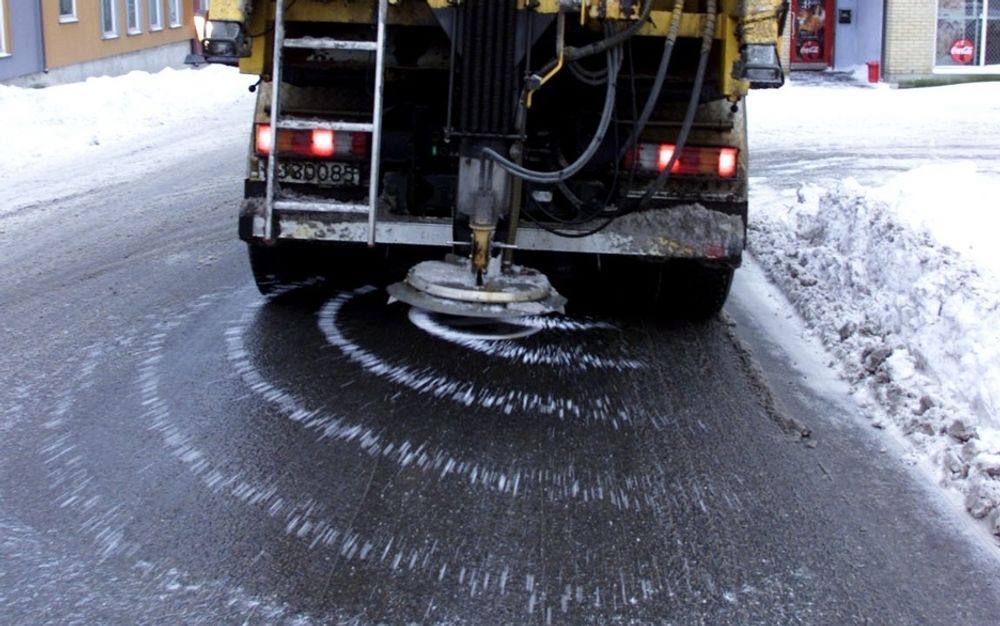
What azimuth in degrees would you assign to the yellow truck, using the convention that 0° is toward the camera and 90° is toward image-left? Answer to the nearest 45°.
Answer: approximately 180°

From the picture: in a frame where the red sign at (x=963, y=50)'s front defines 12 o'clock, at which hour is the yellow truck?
The yellow truck is roughly at 12 o'clock from the red sign.

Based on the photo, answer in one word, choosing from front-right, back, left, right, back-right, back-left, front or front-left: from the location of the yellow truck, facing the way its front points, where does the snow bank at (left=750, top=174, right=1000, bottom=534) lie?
right

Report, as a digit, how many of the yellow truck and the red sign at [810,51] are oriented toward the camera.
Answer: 1

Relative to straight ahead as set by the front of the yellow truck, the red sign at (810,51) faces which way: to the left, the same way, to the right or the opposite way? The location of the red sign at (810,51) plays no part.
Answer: the opposite way

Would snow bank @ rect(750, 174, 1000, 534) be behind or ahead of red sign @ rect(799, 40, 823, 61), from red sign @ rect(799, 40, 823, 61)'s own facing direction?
ahead

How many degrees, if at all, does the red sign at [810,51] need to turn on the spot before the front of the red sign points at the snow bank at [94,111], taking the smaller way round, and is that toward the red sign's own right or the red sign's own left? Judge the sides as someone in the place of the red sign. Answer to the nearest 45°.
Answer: approximately 45° to the red sign's own right

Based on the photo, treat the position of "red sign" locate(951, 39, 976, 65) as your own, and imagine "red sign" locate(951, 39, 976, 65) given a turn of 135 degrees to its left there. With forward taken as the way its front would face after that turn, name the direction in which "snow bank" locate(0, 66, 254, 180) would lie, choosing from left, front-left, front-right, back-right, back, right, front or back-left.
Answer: back

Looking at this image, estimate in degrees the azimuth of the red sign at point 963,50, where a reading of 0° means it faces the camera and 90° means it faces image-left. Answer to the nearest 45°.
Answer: approximately 0°

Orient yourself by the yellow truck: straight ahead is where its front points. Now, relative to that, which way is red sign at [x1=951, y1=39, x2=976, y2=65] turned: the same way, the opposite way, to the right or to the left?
the opposite way
